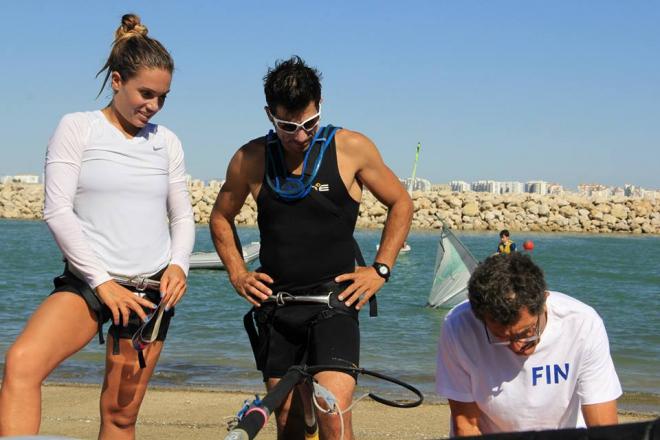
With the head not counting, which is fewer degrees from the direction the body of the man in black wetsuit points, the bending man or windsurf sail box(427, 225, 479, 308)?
the bending man

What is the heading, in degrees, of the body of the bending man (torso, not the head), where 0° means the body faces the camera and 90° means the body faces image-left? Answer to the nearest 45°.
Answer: approximately 0°

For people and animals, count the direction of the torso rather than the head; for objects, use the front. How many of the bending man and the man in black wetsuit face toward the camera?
2

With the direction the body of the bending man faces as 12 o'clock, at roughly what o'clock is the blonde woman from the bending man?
The blonde woman is roughly at 3 o'clock from the bending man.

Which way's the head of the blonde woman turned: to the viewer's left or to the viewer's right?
to the viewer's right

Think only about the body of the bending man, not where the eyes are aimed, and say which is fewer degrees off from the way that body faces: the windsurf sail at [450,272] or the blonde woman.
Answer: the blonde woman

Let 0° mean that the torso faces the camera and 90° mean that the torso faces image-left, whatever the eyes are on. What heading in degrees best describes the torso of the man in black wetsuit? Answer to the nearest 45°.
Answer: approximately 0°

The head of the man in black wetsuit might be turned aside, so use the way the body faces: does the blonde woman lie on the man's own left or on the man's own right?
on the man's own right

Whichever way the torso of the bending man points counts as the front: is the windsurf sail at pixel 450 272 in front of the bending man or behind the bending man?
behind
